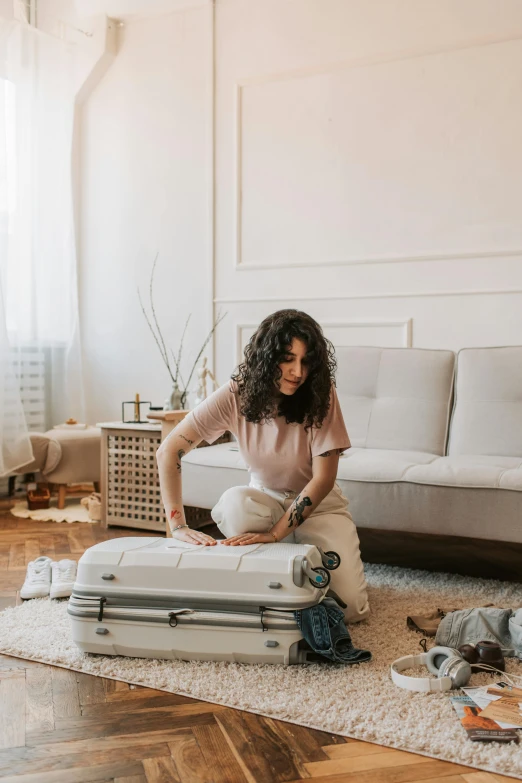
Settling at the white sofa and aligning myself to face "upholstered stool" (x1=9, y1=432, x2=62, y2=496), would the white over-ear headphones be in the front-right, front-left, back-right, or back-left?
back-left

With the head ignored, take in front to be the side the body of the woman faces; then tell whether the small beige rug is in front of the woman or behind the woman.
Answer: behind

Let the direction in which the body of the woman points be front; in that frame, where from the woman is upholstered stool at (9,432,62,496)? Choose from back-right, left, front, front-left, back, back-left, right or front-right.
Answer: back-right

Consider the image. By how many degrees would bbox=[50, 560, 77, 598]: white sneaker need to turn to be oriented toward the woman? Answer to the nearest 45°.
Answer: approximately 45° to its left

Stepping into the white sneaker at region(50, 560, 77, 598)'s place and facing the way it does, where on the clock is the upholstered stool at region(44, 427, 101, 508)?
The upholstered stool is roughly at 6 o'clock from the white sneaker.

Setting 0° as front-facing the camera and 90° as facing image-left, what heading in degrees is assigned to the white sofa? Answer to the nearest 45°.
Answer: approximately 0°

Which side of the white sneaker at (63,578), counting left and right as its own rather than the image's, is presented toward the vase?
back

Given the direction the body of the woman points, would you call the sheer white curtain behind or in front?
behind

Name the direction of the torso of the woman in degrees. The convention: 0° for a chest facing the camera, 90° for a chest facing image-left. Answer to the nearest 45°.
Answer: approximately 0°
